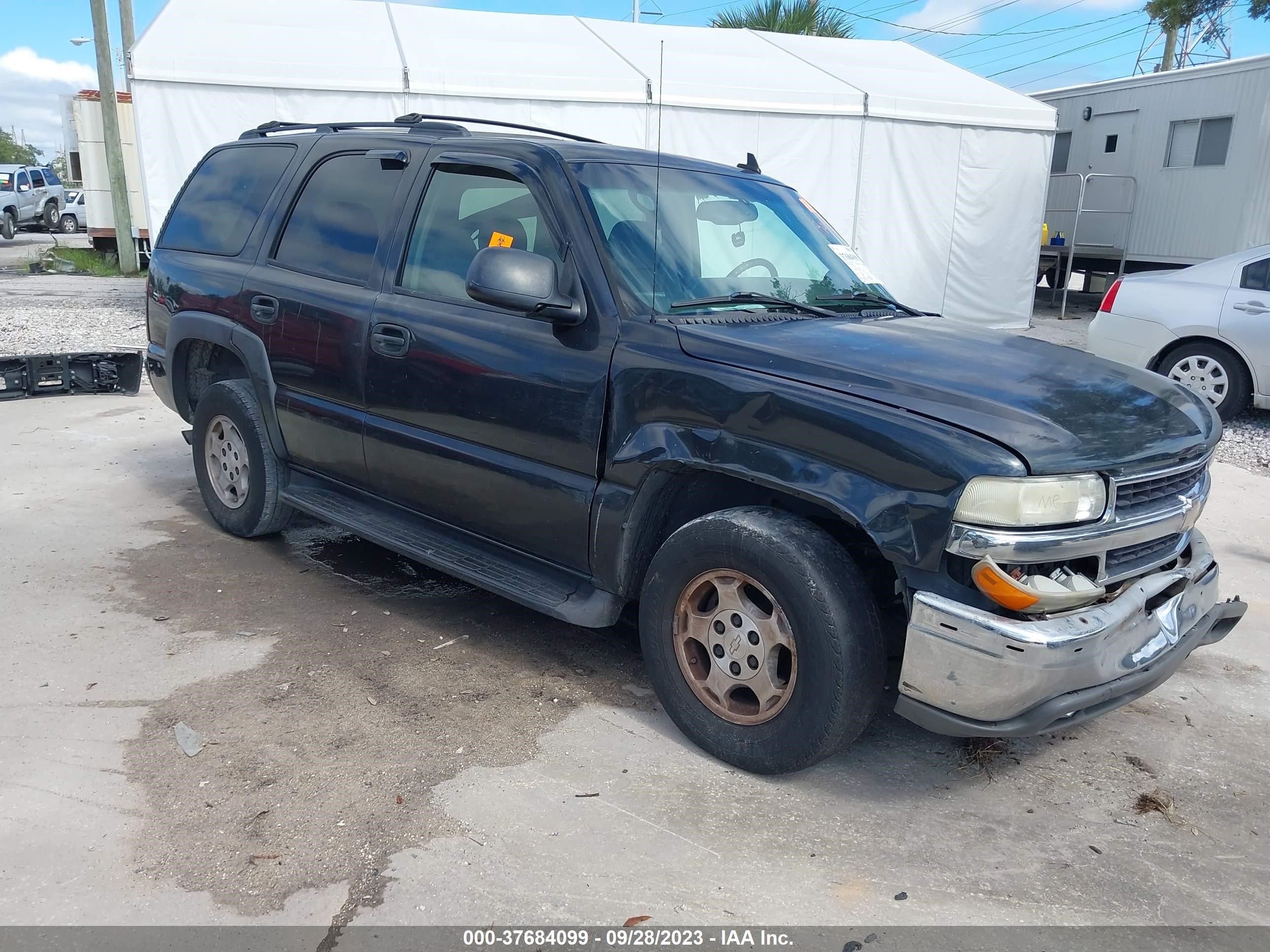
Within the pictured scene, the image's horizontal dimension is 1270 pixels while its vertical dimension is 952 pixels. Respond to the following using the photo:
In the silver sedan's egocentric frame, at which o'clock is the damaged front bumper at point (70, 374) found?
The damaged front bumper is roughly at 5 o'clock from the silver sedan.

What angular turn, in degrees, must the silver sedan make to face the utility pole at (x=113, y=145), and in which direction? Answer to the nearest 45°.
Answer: approximately 180°

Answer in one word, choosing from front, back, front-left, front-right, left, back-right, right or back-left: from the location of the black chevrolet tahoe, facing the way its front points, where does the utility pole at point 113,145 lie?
back

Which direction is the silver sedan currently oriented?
to the viewer's right

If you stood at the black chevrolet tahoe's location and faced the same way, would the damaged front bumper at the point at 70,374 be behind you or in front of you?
behind

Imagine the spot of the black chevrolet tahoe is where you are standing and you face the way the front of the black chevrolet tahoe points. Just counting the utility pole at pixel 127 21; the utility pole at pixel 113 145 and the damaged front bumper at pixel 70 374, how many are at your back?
3

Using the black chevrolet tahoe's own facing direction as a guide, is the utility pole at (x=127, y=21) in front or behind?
behind

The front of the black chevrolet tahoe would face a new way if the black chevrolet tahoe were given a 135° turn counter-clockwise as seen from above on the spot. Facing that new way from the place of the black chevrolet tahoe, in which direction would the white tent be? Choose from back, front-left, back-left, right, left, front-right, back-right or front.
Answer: front

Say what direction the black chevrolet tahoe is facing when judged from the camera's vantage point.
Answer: facing the viewer and to the right of the viewer
